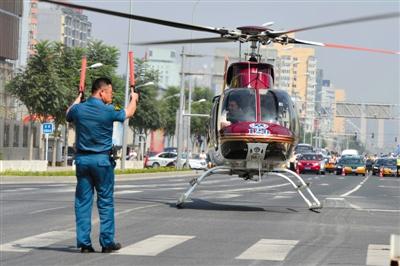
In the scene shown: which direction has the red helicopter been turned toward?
toward the camera

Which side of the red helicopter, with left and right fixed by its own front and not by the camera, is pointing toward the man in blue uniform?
front
